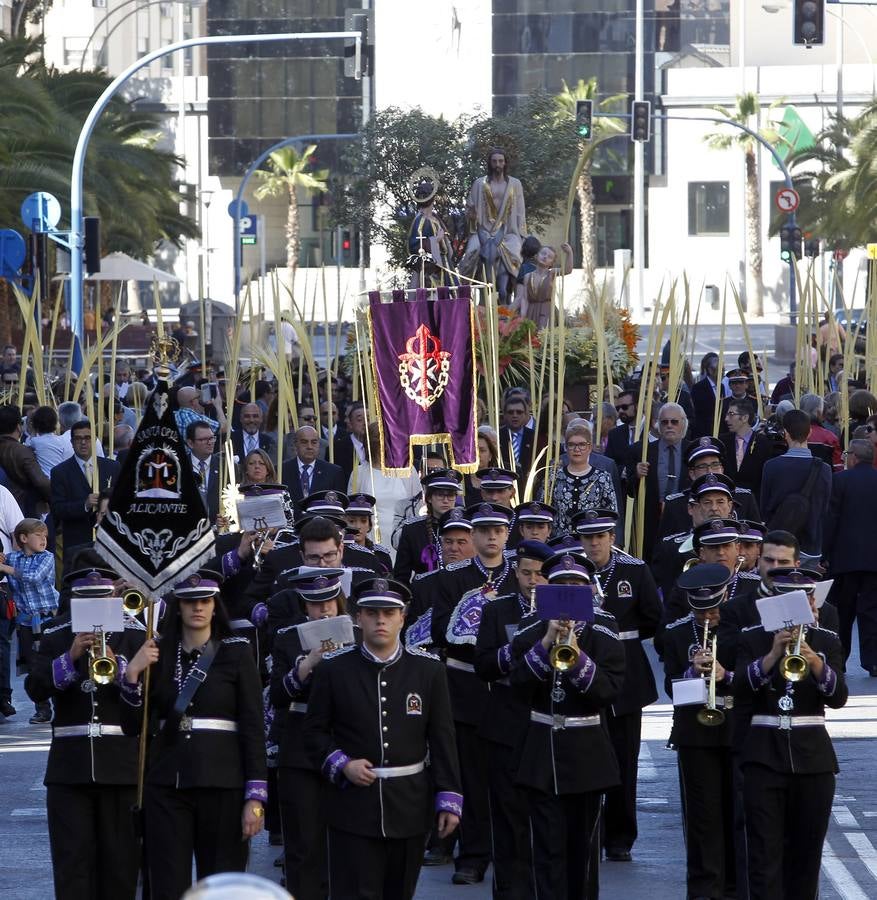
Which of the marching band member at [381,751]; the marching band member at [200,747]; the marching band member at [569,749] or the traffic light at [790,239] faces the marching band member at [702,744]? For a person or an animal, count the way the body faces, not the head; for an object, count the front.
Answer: the traffic light

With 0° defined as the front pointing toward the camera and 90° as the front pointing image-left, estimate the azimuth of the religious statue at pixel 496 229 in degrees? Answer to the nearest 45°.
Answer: approximately 0°

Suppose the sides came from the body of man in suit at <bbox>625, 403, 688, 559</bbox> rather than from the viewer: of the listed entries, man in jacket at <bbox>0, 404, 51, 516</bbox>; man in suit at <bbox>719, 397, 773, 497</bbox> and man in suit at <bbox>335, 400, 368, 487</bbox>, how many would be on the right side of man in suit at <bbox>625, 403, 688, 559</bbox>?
2

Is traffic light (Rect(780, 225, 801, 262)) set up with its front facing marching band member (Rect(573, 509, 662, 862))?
yes

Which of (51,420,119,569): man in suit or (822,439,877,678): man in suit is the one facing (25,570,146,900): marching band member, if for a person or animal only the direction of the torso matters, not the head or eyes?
(51,420,119,569): man in suit

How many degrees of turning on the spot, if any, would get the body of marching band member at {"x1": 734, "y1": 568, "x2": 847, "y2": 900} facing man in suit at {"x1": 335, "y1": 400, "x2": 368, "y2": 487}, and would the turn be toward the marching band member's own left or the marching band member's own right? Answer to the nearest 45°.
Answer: approximately 135° to the marching band member's own right

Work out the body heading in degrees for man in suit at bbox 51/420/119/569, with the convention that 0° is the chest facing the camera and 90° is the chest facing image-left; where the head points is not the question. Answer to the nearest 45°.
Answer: approximately 0°

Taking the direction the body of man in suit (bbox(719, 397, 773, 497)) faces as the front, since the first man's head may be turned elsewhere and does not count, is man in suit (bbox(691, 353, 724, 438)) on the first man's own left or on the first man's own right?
on the first man's own right
